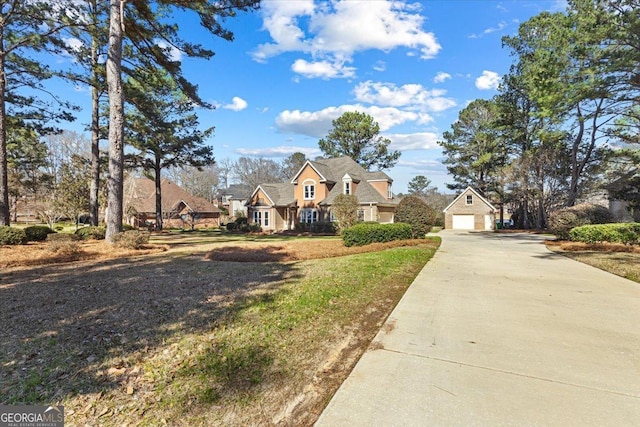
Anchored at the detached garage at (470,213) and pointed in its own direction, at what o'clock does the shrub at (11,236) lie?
The shrub is roughly at 1 o'clock from the detached garage.

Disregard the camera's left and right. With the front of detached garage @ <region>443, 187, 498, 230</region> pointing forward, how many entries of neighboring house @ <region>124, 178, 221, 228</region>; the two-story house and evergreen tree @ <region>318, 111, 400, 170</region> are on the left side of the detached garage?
0

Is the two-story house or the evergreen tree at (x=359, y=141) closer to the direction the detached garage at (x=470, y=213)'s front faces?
the two-story house

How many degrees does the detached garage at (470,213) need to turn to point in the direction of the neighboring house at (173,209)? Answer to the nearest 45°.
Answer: approximately 90° to its right

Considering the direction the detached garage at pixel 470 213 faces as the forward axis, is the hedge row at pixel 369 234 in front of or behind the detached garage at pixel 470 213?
in front

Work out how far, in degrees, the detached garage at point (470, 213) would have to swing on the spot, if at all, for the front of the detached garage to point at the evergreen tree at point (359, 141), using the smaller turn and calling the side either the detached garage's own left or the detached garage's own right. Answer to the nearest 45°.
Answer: approximately 90° to the detached garage's own right

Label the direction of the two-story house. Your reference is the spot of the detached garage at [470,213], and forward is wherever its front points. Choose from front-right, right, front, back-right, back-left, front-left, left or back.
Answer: front-right

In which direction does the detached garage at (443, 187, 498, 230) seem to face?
toward the camera
